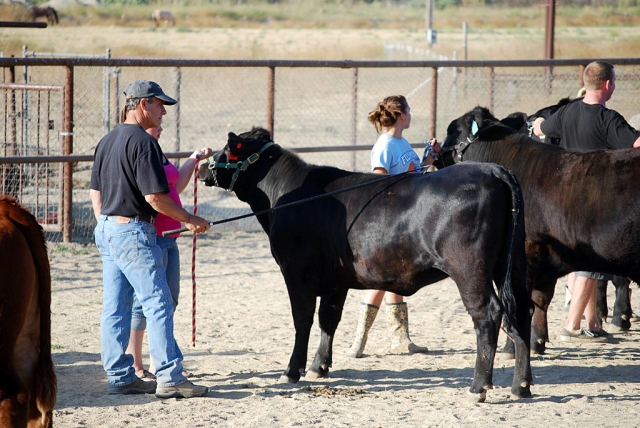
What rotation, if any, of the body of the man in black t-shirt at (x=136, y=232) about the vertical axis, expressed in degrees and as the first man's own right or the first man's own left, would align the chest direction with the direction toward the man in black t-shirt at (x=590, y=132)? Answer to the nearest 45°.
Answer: approximately 45° to the first man's own right

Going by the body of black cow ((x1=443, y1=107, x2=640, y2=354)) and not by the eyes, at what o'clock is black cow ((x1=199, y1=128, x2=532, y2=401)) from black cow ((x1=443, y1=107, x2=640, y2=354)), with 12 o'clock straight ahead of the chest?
black cow ((x1=199, y1=128, x2=532, y2=401)) is roughly at 11 o'clock from black cow ((x1=443, y1=107, x2=640, y2=354)).

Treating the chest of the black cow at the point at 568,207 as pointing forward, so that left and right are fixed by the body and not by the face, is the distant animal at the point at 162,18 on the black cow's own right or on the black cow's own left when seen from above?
on the black cow's own right

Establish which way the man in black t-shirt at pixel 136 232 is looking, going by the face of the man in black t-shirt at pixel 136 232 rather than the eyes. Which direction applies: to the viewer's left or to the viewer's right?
to the viewer's right

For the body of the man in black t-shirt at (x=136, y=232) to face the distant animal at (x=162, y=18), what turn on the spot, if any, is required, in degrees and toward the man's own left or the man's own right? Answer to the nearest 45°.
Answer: approximately 45° to the man's own left

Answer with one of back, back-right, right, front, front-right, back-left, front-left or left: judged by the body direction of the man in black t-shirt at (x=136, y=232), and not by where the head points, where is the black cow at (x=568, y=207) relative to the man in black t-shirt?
front-right

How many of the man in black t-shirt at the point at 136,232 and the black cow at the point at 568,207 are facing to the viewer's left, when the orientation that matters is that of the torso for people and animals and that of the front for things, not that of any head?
1

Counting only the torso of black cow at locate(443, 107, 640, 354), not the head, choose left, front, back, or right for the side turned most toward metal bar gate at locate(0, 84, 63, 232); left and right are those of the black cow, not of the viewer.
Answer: front

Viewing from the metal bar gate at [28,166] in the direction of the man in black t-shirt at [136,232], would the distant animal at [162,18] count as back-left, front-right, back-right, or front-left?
back-left

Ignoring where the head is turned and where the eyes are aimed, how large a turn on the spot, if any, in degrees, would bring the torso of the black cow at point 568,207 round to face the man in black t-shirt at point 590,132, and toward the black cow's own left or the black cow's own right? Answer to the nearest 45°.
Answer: approximately 90° to the black cow's own right

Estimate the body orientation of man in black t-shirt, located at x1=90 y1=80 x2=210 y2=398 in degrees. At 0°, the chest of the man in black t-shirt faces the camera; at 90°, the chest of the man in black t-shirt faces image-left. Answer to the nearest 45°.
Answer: approximately 225°

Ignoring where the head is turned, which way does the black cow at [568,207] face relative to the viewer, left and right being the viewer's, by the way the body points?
facing to the left of the viewer
